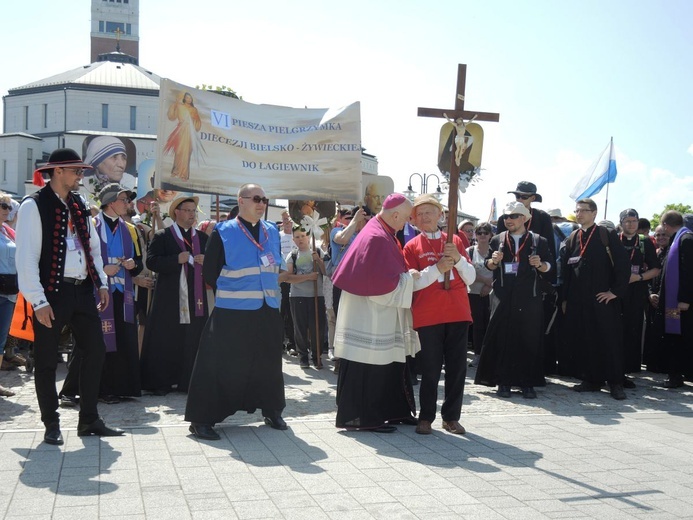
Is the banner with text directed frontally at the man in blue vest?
yes

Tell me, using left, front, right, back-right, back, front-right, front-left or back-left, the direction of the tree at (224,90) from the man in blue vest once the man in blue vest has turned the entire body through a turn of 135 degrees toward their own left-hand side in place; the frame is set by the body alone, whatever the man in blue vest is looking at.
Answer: front

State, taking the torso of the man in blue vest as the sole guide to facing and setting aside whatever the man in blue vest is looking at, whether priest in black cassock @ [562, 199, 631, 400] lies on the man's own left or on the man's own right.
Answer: on the man's own left

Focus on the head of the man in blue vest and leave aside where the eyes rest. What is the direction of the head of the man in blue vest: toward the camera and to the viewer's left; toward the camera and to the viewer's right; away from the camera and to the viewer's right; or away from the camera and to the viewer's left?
toward the camera and to the viewer's right

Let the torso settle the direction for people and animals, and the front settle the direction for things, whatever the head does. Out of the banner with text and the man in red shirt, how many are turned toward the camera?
2

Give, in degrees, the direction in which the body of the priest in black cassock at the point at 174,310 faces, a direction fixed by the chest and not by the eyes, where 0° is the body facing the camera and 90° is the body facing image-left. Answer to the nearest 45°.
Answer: approximately 315°

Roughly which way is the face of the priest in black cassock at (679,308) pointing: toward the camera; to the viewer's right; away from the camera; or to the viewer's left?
to the viewer's left

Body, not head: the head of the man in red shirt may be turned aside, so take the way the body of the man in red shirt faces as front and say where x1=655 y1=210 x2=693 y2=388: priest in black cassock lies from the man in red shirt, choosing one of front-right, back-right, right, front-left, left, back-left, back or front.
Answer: back-left

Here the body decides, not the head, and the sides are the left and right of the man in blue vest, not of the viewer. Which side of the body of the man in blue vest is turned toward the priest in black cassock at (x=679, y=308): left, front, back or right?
left

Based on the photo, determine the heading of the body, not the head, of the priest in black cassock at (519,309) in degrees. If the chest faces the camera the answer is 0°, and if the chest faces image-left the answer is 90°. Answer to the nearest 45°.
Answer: approximately 0°

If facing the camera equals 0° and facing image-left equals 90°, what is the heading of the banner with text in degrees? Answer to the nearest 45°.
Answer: approximately 0°

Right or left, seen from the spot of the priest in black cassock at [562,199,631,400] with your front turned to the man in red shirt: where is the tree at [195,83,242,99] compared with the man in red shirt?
right
